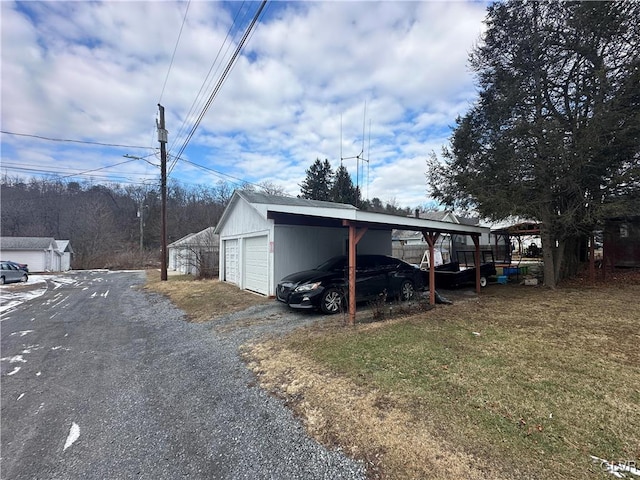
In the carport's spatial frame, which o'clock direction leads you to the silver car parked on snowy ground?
The silver car parked on snowy ground is roughly at 2 o'clock from the carport.

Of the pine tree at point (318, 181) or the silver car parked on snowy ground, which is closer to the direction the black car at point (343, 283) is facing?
the silver car parked on snowy ground

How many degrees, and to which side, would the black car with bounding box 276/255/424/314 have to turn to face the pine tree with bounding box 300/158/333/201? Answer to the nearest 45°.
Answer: approximately 135° to its right

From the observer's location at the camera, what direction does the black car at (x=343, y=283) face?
facing the viewer and to the left of the viewer

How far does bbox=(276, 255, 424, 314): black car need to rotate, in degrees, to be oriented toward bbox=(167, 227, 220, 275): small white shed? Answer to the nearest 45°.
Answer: approximately 90° to its right

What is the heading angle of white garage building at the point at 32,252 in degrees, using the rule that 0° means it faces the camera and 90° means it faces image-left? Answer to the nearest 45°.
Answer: approximately 315°

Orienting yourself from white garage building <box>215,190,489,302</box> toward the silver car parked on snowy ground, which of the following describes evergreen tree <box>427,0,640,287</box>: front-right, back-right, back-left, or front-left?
back-right

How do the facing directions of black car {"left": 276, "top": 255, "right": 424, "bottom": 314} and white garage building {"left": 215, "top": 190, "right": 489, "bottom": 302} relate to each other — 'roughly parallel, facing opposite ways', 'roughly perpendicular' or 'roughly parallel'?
roughly parallel

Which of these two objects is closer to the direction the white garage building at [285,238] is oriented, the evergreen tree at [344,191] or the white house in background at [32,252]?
the white house in background

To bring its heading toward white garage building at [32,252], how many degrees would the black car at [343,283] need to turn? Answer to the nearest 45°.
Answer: approximately 90° to its right
